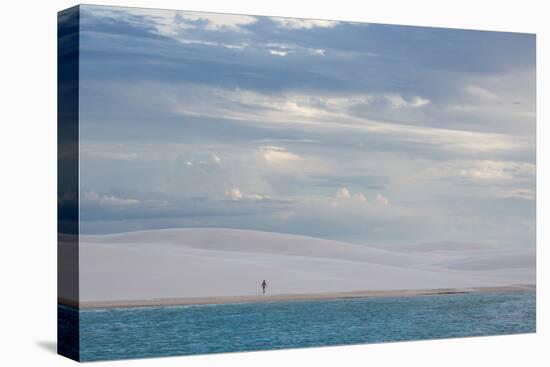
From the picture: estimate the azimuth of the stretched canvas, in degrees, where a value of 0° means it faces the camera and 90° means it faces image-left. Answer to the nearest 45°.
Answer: approximately 315°
